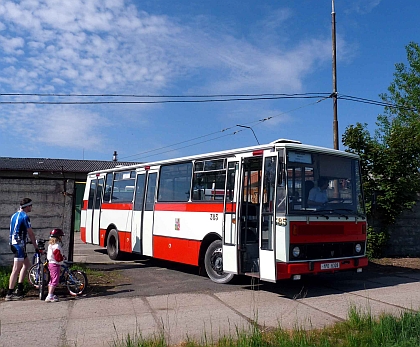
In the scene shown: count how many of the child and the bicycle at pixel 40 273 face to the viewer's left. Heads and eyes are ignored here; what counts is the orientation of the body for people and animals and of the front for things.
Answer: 0

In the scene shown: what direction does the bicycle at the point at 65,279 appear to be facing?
to the viewer's left

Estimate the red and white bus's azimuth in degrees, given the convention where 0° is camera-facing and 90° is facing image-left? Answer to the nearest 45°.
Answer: approximately 315°

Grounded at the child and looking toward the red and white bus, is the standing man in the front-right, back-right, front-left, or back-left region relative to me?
back-left

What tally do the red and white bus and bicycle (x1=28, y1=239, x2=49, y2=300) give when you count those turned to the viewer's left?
0

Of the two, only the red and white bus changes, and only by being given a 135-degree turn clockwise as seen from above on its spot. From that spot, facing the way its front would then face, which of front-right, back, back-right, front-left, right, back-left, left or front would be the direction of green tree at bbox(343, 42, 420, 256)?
back-right
